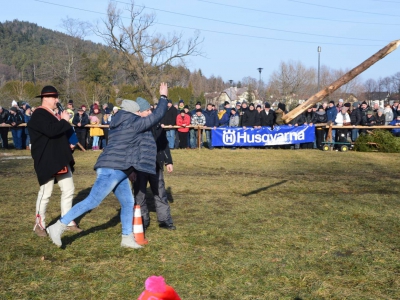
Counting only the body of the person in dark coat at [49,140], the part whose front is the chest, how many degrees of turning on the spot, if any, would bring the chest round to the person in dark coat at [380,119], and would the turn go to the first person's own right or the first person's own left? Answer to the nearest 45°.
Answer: approximately 45° to the first person's own left

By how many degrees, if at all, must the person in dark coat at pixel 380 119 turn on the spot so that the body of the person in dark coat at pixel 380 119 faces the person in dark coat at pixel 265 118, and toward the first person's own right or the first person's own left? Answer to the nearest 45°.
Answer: approximately 90° to the first person's own right

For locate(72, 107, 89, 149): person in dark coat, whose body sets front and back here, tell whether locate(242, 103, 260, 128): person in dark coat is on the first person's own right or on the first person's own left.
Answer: on the first person's own left

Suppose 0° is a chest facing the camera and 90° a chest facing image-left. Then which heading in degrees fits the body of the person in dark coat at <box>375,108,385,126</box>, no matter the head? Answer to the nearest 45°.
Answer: approximately 0°

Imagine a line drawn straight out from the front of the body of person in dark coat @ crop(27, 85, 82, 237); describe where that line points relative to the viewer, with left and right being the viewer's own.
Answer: facing to the right of the viewer

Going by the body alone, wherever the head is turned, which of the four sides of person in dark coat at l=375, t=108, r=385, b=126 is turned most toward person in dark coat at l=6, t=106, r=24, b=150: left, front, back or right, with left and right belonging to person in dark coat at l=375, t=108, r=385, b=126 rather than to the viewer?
right

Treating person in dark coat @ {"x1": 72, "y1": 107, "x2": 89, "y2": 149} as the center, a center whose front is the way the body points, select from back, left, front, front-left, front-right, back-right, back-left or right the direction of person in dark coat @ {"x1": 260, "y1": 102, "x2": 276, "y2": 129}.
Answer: left

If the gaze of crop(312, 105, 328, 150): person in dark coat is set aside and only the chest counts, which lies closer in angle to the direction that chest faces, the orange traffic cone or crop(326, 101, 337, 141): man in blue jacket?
the orange traffic cone

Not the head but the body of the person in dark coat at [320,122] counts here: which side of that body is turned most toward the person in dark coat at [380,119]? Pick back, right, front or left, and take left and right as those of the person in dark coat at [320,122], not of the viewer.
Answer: left
